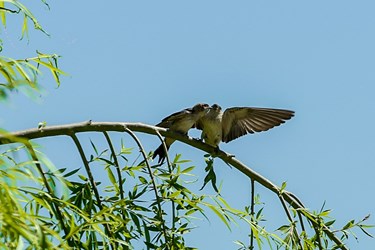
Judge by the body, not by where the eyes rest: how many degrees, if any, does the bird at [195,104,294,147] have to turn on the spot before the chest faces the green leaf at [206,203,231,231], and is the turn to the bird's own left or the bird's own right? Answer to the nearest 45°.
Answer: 0° — it already faces it

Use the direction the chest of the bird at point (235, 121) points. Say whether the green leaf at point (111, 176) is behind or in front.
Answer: in front
